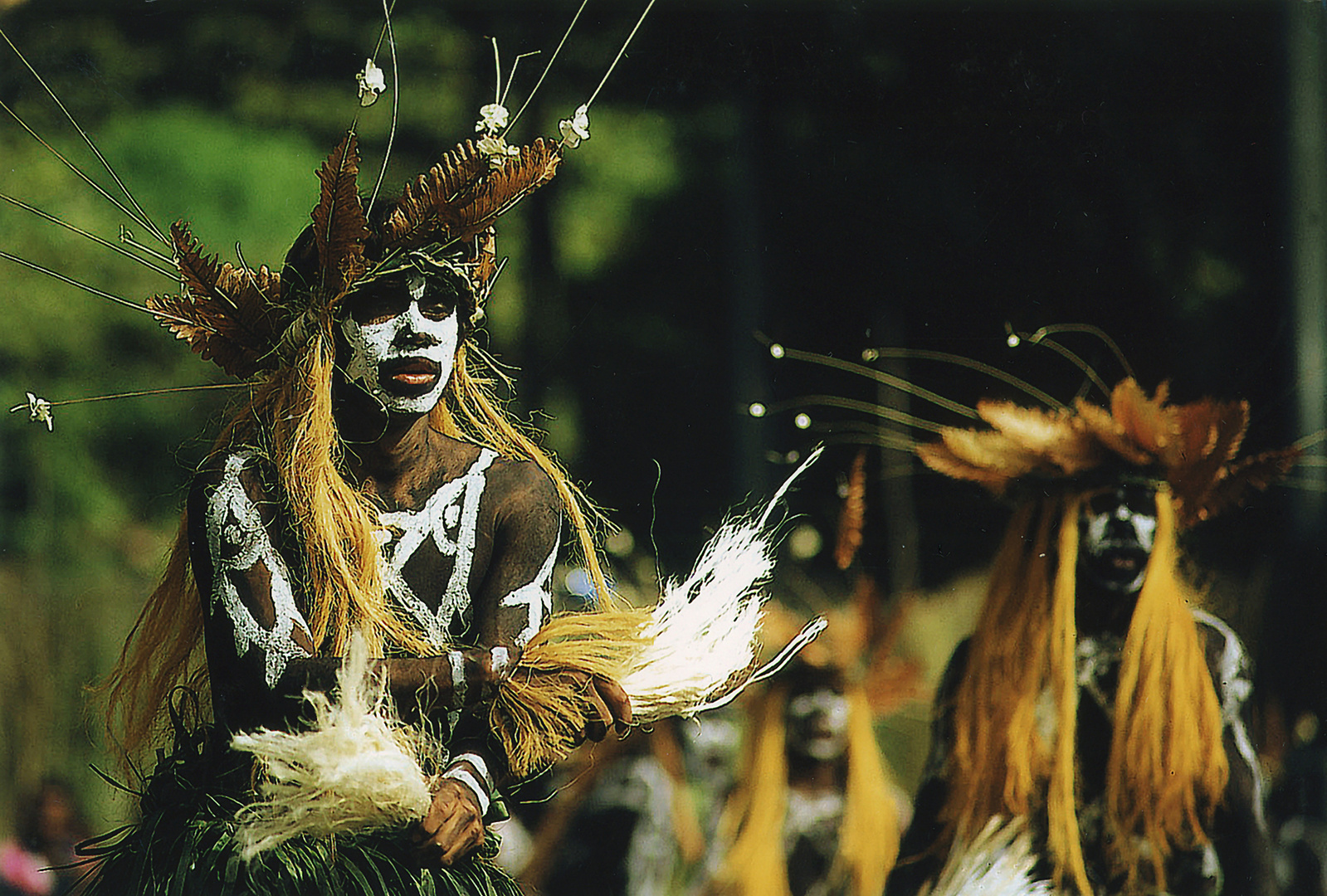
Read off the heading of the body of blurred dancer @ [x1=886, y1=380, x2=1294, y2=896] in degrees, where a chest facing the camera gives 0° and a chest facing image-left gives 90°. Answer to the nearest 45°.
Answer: approximately 0°

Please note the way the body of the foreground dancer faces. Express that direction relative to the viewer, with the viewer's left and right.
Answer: facing the viewer and to the right of the viewer

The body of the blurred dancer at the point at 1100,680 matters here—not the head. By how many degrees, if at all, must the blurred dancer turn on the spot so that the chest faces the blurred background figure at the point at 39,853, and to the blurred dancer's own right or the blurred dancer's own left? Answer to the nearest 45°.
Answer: approximately 90° to the blurred dancer's own right

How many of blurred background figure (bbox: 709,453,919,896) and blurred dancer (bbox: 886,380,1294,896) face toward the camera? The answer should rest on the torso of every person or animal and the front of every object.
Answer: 2

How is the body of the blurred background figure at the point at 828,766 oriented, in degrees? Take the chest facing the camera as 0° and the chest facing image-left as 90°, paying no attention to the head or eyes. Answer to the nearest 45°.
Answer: approximately 0°

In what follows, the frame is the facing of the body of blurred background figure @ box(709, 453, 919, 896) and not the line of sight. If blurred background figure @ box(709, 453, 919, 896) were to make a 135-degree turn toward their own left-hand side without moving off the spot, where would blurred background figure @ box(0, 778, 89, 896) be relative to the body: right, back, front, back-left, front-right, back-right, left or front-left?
back-left

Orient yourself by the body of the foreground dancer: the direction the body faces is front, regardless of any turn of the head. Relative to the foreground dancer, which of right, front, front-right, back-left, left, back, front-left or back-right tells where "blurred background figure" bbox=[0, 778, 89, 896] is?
back
